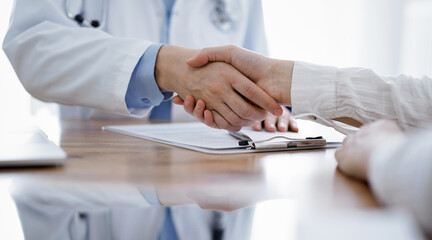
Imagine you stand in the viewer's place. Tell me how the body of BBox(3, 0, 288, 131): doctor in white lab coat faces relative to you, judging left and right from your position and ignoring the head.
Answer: facing the viewer

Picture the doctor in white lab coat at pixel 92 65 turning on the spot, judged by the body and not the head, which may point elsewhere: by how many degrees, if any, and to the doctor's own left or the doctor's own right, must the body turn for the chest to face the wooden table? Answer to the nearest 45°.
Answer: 0° — they already face it
